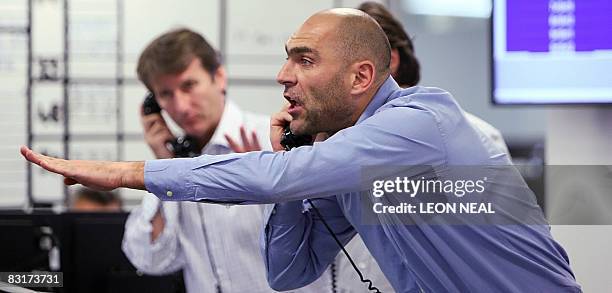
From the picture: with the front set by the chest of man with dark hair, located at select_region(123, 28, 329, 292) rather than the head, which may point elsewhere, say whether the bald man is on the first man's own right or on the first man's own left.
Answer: on the first man's own left

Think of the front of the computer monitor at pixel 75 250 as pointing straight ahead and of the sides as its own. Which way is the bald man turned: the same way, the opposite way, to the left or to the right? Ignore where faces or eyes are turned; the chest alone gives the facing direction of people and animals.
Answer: to the left

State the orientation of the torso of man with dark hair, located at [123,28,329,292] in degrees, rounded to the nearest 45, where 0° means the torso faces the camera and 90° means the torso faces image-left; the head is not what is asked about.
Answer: approximately 45°

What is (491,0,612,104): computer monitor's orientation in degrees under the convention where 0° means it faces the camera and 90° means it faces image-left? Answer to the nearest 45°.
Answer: approximately 0°

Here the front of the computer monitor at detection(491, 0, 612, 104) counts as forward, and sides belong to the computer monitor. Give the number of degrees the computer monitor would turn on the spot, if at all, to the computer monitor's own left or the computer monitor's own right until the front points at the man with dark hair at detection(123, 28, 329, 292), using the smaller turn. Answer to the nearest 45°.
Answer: approximately 90° to the computer monitor's own right

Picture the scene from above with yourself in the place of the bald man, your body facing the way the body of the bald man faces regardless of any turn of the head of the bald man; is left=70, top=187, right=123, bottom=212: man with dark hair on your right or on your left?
on your right

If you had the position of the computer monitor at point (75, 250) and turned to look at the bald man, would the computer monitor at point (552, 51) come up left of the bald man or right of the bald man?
left

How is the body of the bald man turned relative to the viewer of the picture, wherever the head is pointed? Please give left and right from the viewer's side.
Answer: facing to the left of the viewer

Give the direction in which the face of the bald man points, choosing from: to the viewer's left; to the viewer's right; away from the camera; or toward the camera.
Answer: to the viewer's left

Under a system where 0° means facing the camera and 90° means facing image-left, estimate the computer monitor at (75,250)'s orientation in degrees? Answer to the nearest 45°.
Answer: approximately 180°
